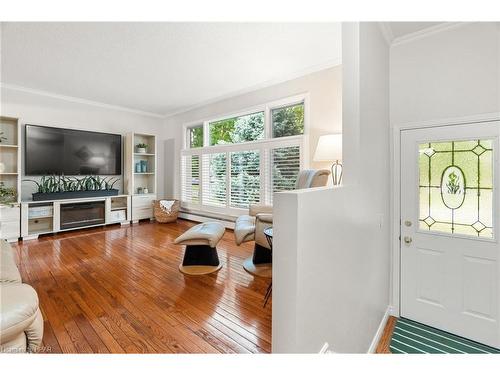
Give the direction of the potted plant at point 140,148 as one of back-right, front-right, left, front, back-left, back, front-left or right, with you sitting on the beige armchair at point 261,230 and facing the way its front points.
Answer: front-right

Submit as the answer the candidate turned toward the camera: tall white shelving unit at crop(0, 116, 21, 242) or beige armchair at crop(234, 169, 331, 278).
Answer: the tall white shelving unit

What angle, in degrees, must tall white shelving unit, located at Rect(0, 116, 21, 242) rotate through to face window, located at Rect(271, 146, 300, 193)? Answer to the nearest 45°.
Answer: approximately 45° to its left

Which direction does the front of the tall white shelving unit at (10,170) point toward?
toward the camera

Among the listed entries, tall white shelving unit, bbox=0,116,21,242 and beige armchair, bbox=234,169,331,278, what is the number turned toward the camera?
1

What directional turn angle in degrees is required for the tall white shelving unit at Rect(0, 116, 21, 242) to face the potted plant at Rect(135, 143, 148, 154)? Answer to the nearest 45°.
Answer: approximately 90° to its left

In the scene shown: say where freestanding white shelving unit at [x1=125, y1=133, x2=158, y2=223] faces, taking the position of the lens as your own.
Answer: facing the viewer and to the right of the viewer

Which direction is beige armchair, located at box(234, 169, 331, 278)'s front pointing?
to the viewer's left

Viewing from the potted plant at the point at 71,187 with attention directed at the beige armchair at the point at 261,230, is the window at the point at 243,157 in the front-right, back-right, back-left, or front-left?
front-left

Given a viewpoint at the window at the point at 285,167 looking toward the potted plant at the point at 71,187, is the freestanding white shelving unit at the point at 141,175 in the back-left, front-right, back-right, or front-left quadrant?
front-right

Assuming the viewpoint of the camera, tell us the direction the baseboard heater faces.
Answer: facing the viewer and to the left of the viewer

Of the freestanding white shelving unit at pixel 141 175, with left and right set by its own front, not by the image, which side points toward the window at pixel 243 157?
front

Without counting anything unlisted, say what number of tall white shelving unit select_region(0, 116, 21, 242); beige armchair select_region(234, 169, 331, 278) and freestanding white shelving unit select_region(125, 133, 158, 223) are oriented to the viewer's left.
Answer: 1

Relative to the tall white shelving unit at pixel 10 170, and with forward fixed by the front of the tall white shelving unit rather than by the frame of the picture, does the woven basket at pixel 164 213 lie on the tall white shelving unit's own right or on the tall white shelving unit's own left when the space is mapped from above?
on the tall white shelving unit's own left

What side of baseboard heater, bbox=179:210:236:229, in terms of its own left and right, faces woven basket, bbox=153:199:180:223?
right
